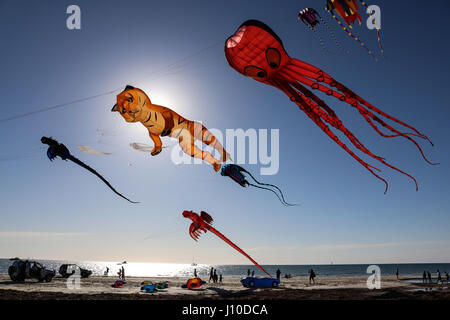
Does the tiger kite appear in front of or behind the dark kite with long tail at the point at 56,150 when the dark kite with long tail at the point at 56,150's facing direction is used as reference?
behind

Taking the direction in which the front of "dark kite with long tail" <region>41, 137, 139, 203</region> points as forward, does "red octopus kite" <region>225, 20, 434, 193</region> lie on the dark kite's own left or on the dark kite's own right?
on the dark kite's own left

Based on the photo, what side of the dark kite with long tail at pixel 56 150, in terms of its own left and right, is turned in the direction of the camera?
left

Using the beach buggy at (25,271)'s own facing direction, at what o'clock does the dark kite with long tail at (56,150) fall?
The dark kite with long tail is roughly at 3 o'clock from the beach buggy.

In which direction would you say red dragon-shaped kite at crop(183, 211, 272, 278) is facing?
to the viewer's left
